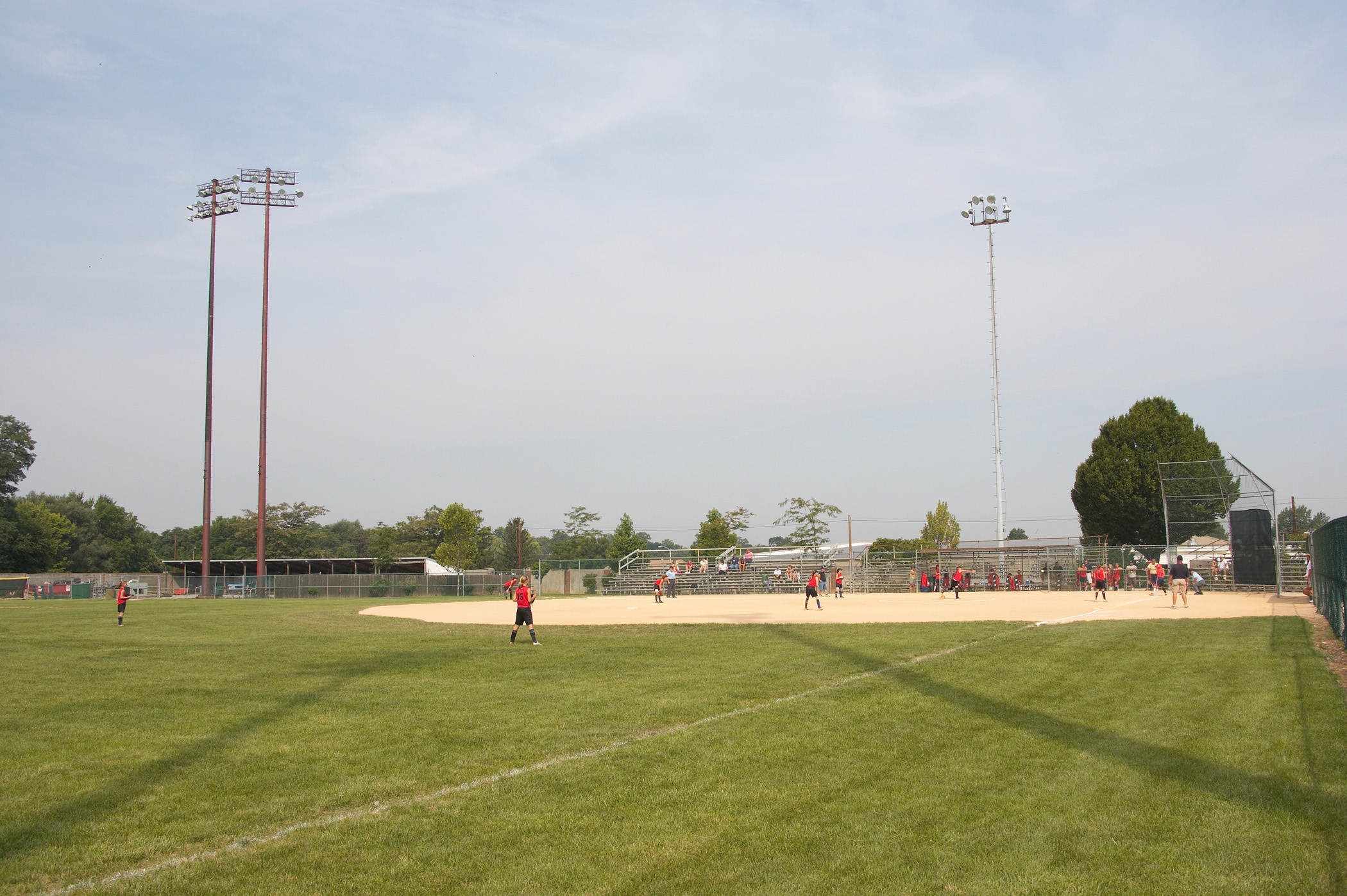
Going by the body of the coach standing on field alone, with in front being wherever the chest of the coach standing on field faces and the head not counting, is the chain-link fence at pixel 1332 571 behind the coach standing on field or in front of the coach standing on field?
behind

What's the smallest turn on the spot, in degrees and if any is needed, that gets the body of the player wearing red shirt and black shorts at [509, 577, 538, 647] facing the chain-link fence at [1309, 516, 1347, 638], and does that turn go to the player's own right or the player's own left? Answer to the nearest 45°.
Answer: approximately 45° to the player's own right

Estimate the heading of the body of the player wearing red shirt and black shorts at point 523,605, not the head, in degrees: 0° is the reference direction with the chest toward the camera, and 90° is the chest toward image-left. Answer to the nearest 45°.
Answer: approximately 225°
